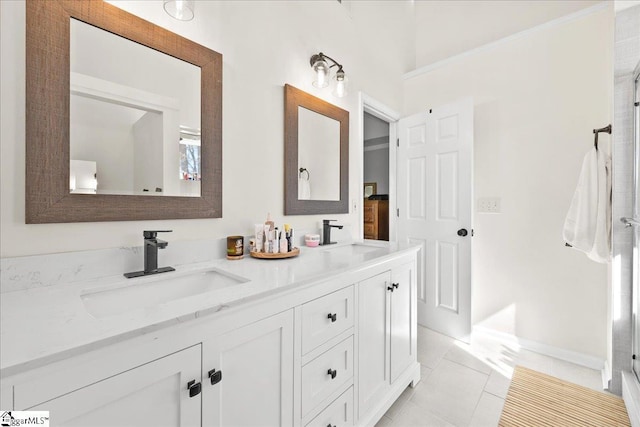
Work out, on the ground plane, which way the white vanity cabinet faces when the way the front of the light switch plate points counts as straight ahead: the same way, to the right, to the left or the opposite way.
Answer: to the left

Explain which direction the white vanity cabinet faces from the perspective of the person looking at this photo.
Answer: facing the viewer and to the right of the viewer

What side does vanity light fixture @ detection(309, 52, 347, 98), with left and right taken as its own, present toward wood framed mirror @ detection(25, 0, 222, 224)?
right

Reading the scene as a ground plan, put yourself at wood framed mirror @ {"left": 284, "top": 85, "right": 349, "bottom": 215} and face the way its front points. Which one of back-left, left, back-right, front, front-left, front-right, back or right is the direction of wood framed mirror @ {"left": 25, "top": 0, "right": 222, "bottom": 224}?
right

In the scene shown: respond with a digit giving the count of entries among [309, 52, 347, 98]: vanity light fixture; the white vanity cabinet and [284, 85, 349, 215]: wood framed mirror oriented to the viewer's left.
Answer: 0

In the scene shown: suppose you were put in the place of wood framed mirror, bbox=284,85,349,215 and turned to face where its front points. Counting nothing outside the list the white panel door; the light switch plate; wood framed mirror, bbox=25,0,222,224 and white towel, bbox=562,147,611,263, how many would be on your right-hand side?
1

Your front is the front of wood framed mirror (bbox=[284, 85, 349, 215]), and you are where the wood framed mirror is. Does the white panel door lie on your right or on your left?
on your left

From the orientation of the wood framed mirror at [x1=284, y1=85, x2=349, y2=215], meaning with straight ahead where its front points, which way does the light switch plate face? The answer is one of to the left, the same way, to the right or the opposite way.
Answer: to the right

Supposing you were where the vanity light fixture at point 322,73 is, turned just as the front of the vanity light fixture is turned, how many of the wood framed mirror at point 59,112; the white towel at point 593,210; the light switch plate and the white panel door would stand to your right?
1

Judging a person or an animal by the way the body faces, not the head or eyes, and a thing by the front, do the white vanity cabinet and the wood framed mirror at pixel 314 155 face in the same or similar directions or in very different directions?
same or similar directions

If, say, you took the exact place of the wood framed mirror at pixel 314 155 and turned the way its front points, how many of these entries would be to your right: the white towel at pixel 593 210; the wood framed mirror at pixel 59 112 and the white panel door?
1

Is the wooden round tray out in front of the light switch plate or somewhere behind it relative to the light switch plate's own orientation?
in front

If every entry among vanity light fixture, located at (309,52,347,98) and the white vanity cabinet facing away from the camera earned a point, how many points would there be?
0

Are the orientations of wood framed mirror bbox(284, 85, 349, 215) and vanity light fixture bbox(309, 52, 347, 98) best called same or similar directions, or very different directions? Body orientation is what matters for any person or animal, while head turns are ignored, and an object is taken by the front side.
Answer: same or similar directions
